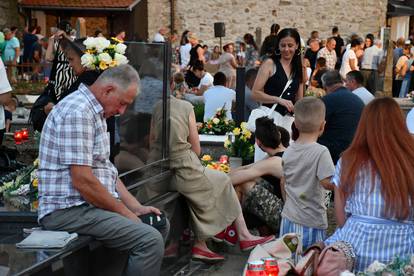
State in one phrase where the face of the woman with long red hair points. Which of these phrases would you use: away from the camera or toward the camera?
away from the camera

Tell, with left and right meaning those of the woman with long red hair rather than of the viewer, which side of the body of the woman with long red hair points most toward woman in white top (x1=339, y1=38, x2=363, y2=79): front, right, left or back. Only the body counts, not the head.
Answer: front

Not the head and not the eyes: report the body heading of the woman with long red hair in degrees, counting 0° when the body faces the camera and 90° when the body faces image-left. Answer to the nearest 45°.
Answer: approximately 180°

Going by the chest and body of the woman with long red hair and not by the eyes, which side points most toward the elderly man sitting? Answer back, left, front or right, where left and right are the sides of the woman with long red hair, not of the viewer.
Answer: left

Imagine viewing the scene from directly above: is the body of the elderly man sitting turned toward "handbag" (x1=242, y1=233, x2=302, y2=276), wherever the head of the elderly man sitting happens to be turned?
yes

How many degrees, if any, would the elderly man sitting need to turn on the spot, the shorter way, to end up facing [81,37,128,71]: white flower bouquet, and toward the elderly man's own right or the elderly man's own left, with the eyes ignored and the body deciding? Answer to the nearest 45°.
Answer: approximately 90° to the elderly man's own left

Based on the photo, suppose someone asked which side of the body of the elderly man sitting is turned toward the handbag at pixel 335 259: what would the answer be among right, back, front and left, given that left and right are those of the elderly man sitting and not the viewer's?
front

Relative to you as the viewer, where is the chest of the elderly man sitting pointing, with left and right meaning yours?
facing to the right of the viewer

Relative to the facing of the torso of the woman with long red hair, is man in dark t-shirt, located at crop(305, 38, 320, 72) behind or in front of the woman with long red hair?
in front
